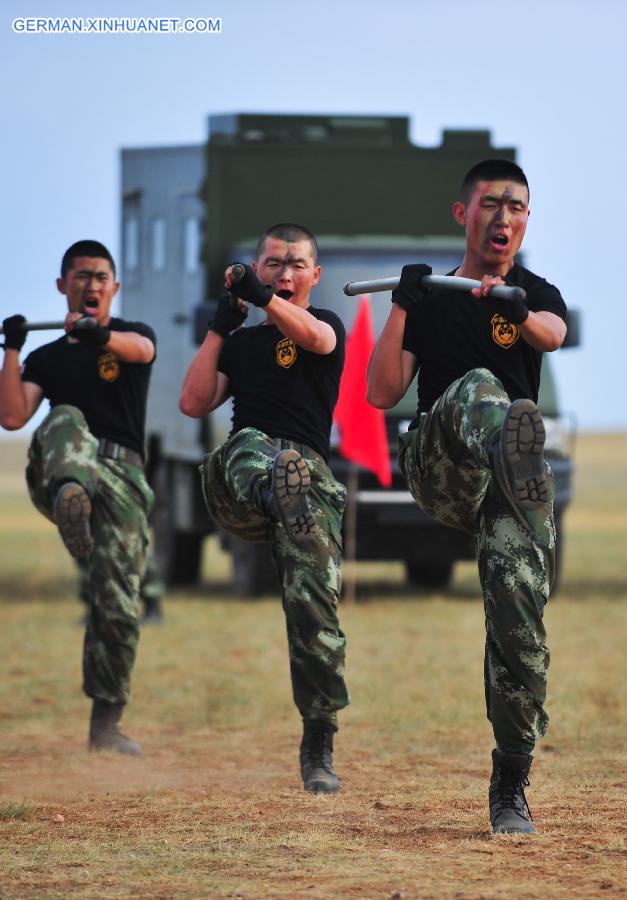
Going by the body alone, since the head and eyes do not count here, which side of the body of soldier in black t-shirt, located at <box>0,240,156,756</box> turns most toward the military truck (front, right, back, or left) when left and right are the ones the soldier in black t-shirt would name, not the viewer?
back

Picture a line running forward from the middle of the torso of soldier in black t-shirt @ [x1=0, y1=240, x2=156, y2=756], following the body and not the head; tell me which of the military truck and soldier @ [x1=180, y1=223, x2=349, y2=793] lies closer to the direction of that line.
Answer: the soldier

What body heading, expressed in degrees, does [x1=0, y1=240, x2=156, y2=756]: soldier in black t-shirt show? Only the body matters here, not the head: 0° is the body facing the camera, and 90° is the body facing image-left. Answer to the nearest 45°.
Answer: approximately 0°

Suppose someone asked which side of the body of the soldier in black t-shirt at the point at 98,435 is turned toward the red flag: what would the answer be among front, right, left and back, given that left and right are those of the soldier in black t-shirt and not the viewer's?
back

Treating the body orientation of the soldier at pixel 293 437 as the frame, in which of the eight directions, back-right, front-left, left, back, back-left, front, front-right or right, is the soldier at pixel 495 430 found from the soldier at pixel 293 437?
front-left

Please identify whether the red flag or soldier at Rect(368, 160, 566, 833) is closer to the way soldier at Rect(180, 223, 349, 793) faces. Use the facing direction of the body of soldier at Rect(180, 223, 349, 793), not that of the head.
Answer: the soldier

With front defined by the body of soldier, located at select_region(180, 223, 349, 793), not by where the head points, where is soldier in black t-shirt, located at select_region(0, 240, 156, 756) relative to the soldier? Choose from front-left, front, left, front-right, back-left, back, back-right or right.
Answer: back-right

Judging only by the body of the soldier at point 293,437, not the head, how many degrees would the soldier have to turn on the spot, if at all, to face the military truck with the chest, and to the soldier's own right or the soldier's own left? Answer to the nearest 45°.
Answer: approximately 180°

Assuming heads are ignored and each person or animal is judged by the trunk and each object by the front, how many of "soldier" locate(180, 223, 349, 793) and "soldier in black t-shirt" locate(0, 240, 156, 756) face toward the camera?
2

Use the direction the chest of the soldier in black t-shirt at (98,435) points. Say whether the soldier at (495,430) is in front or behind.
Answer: in front

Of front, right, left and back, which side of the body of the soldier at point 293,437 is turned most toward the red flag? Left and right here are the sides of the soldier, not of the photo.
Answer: back
